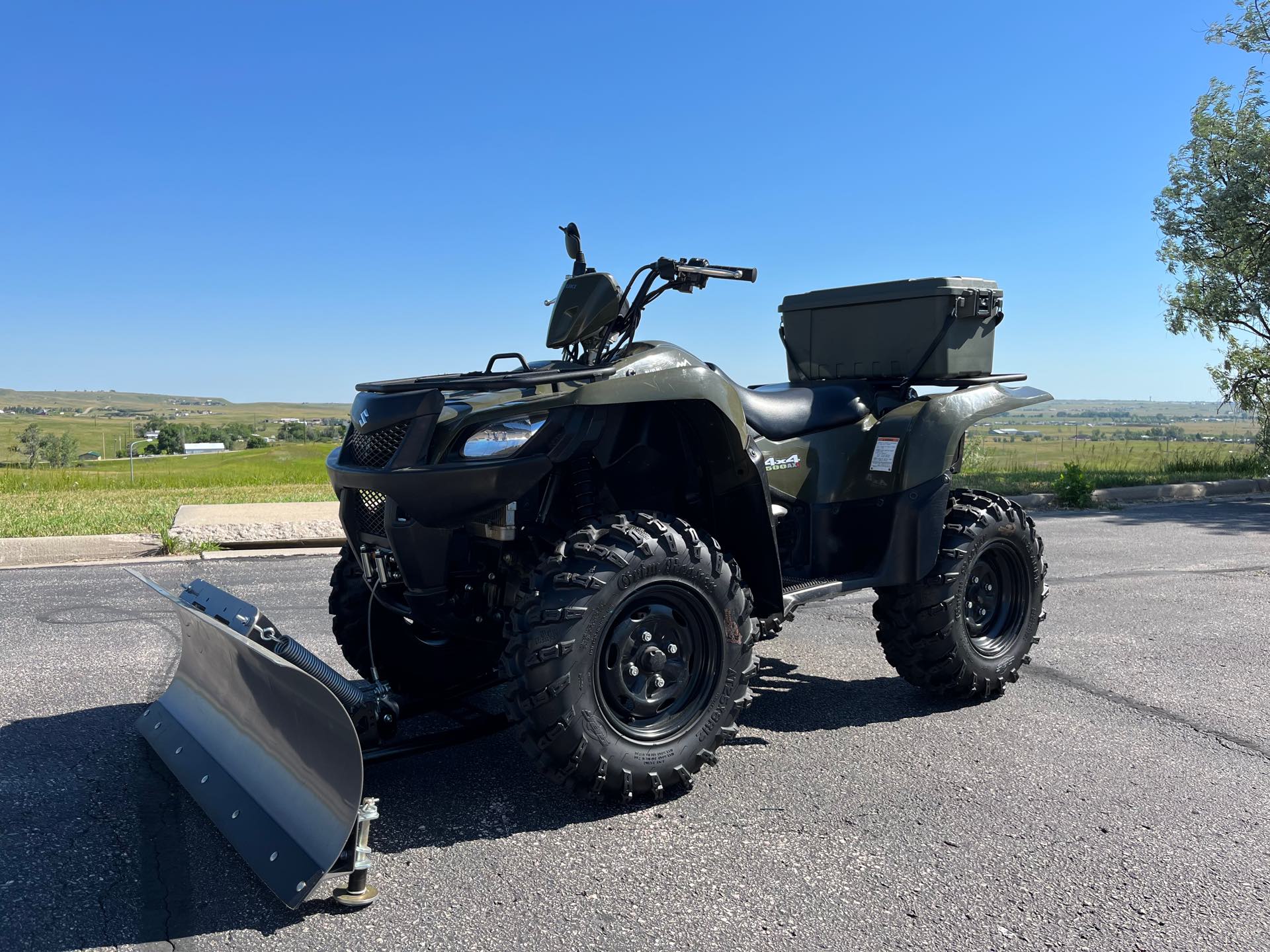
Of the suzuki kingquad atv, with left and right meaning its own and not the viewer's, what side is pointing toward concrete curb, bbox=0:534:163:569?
right

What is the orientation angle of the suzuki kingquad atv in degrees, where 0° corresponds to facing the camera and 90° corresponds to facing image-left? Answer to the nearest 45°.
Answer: approximately 45°

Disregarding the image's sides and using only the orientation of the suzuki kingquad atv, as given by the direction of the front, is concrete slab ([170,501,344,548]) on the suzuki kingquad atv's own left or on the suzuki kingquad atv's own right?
on the suzuki kingquad atv's own right

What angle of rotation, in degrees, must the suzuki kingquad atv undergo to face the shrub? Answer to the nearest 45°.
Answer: approximately 180°

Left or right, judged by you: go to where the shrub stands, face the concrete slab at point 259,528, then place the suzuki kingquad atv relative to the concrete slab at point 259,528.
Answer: left

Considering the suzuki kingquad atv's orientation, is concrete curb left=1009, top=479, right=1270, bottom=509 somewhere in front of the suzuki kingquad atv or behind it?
behind
